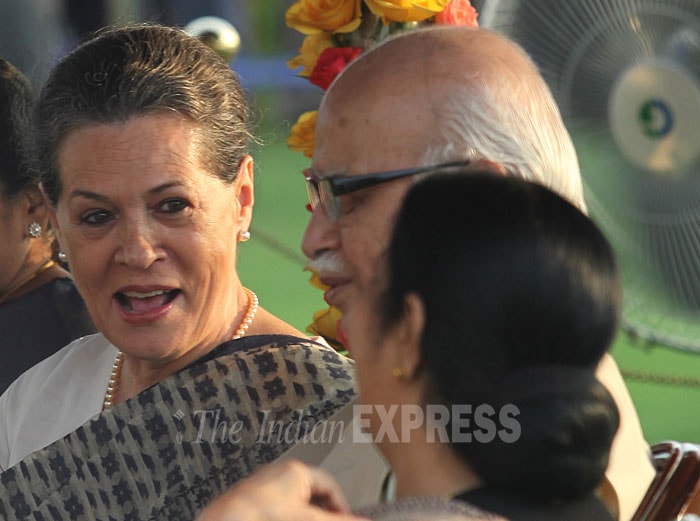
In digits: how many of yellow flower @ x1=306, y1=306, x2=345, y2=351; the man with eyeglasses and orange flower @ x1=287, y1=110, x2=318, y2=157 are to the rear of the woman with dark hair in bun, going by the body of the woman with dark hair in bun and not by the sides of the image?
0

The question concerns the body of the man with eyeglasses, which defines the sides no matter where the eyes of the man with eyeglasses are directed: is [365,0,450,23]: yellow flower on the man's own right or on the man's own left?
on the man's own right

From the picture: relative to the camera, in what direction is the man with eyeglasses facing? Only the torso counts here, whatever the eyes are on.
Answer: to the viewer's left

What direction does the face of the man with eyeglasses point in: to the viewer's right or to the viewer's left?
to the viewer's left
